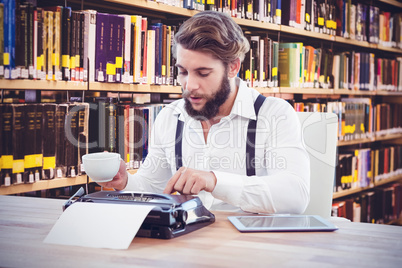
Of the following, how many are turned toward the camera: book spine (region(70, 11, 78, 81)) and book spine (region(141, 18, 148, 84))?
2

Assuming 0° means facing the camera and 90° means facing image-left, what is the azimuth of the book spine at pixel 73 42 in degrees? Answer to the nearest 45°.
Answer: approximately 0°

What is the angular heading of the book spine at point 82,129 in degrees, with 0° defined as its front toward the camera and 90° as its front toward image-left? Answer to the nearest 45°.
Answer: approximately 0°

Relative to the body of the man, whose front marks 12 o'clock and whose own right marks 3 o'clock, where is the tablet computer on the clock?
The tablet computer is roughly at 10 o'clock from the man.
